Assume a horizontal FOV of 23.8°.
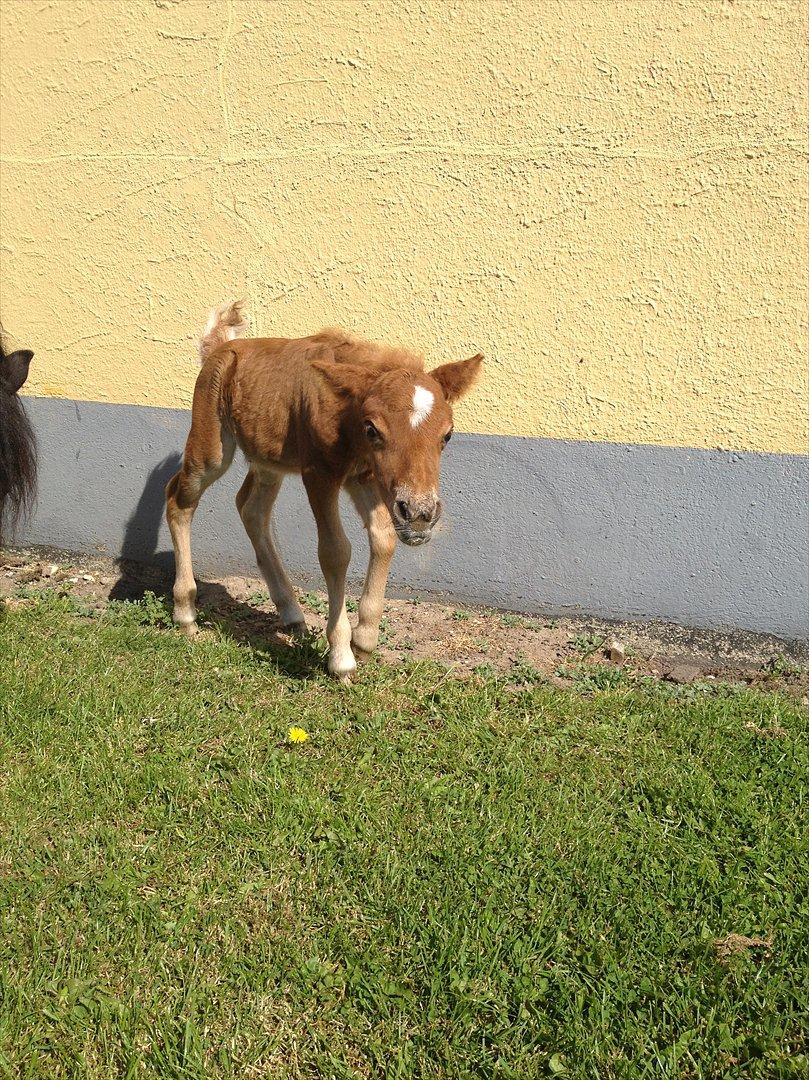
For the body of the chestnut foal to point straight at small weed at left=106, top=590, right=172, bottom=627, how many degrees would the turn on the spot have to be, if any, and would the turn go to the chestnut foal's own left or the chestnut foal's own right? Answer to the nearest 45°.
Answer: approximately 180°

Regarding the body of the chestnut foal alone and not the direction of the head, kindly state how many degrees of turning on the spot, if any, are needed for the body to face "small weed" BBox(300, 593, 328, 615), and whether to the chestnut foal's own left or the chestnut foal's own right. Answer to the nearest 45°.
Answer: approximately 135° to the chestnut foal's own left

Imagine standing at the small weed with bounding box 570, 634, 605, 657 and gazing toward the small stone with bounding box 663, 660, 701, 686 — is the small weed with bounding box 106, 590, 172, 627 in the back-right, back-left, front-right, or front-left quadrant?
back-right

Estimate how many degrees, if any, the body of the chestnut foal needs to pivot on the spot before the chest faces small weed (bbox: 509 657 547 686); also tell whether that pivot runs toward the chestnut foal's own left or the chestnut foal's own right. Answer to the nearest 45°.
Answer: approximately 45° to the chestnut foal's own left

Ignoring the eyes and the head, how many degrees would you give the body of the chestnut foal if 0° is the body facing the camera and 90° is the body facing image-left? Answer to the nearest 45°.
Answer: approximately 315°

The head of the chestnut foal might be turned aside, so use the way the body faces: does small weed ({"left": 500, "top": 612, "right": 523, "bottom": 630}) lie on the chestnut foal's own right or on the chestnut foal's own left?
on the chestnut foal's own left
